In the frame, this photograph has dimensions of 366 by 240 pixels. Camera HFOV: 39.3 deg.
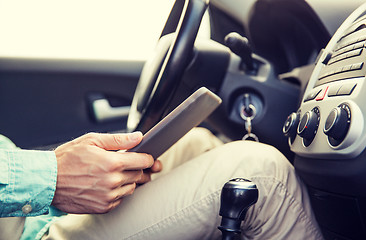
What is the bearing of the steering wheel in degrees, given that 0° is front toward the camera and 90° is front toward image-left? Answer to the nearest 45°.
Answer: approximately 90°
